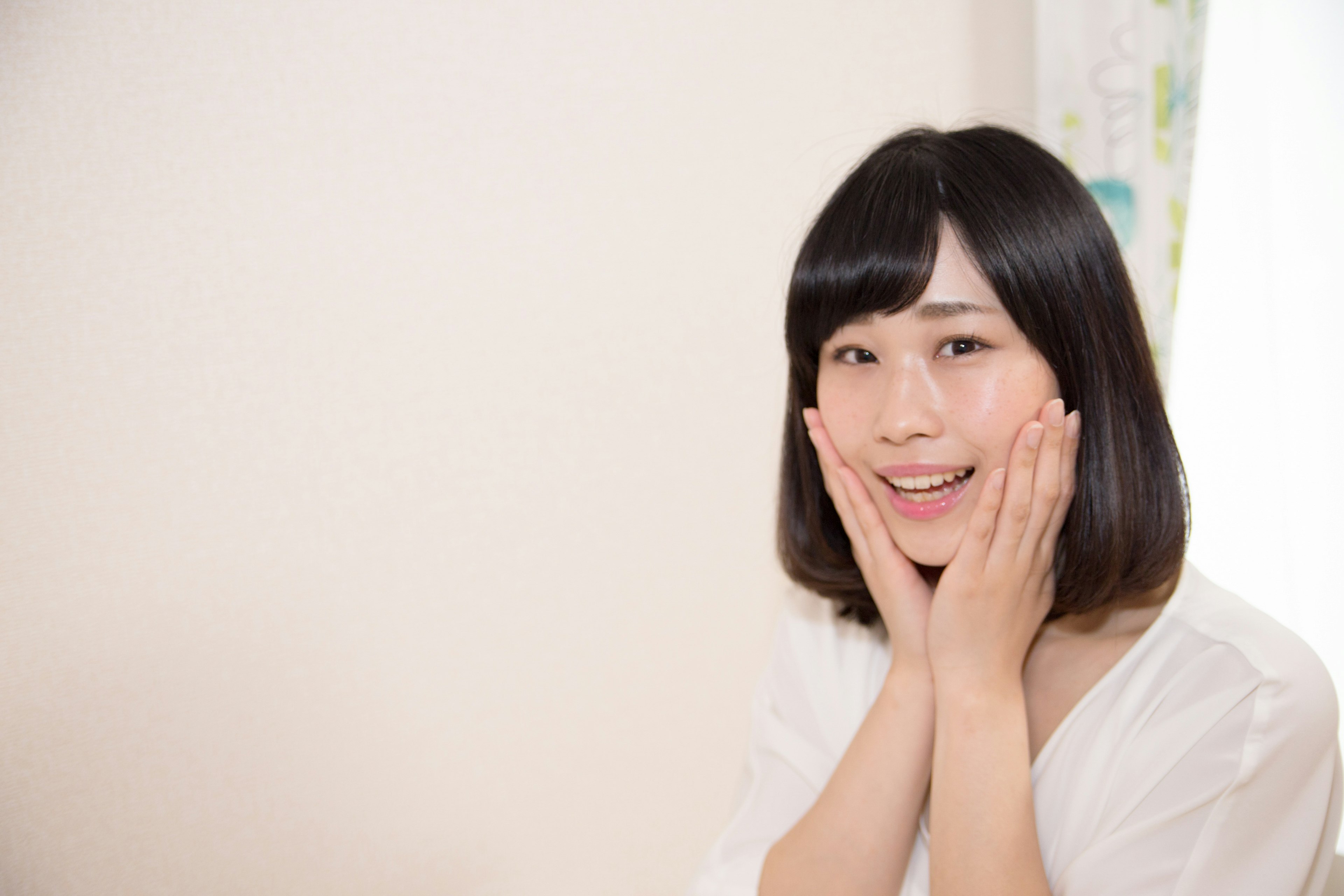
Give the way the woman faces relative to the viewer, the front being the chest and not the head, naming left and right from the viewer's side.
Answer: facing the viewer and to the left of the viewer

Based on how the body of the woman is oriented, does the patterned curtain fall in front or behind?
behind
